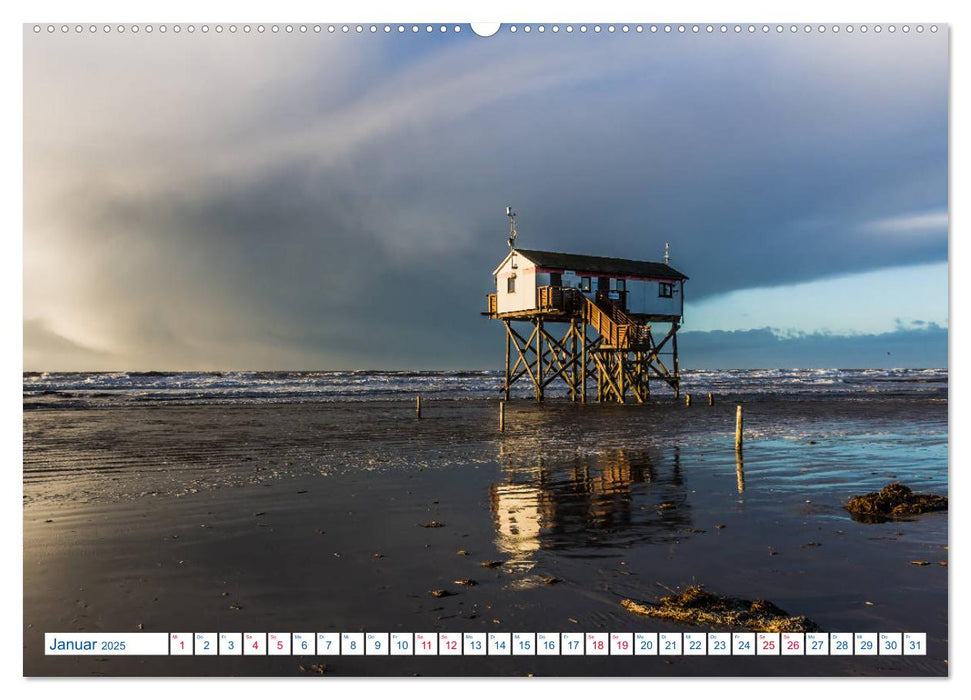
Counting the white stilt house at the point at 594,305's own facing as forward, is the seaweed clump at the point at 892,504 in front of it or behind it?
in front

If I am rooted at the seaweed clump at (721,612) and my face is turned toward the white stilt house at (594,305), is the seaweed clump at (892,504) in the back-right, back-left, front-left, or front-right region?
front-right

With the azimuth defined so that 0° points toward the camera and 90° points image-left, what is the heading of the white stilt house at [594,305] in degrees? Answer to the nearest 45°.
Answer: approximately 315°

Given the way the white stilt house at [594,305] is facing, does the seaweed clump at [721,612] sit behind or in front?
in front

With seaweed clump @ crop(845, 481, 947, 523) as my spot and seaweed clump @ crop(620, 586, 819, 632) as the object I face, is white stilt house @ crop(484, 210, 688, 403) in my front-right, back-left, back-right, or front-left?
back-right
